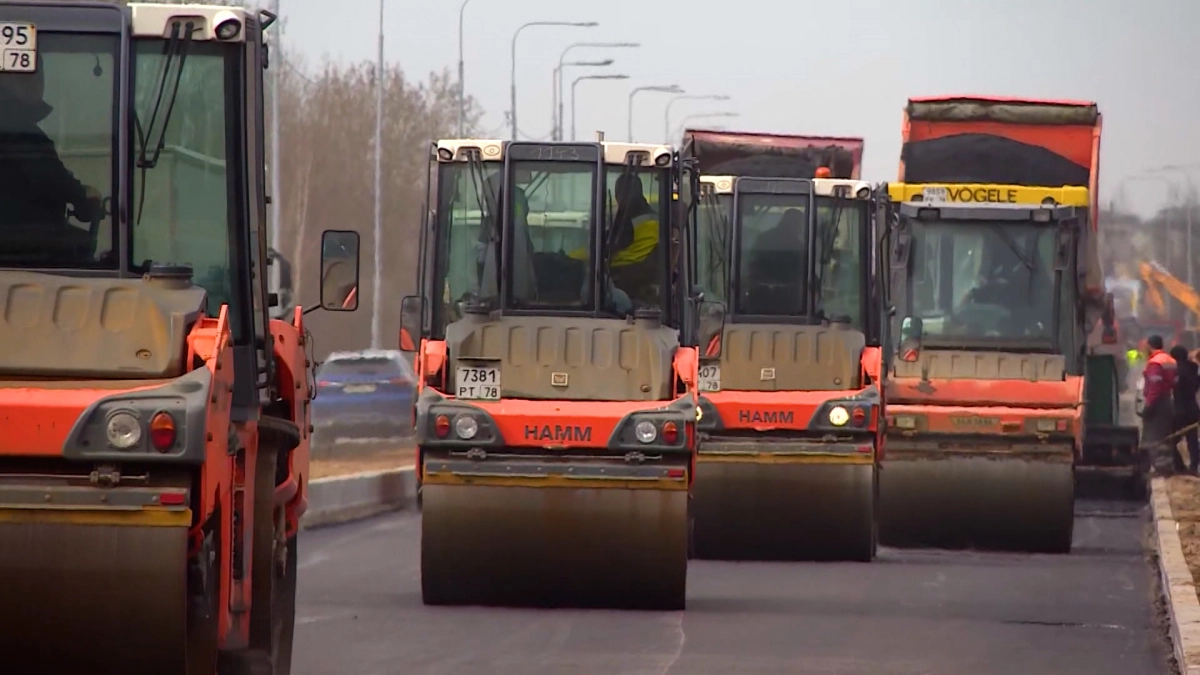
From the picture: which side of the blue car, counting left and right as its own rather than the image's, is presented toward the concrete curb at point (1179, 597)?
back

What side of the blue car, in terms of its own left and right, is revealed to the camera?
back

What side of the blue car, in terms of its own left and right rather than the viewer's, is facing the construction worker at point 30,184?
back

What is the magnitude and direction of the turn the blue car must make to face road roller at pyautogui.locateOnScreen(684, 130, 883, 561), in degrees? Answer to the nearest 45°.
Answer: approximately 180°
